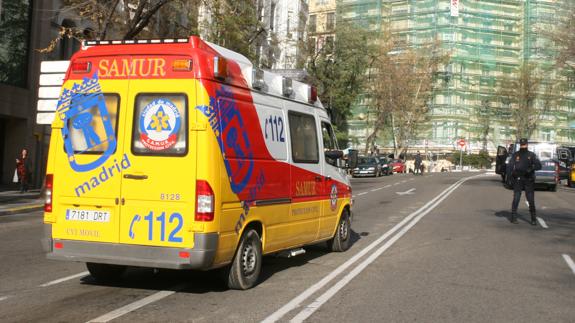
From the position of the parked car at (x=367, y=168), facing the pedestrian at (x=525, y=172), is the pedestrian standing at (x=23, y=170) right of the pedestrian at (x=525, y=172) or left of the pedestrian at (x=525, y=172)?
right

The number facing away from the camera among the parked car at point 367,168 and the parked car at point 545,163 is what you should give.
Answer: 1

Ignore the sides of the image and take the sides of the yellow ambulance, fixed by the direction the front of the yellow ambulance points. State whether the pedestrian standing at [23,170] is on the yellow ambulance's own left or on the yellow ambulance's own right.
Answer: on the yellow ambulance's own left

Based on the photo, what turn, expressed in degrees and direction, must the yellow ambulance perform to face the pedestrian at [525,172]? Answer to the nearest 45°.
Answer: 0° — it already faces them

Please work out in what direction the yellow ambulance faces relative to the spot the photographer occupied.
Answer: facing away from the viewer and to the right of the viewer

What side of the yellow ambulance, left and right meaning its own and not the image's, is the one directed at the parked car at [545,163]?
front
